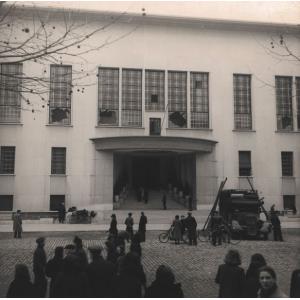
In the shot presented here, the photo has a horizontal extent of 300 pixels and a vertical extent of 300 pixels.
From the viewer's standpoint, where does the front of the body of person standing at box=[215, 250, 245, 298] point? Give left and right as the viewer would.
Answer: facing away from the viewer

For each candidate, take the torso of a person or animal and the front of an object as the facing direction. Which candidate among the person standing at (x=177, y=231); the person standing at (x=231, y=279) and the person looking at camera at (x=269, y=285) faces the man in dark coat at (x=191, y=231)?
the person standing at (x=231, y=279)

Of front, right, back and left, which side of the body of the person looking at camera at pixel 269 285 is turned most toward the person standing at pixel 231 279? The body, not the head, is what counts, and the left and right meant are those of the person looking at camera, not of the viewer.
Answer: right

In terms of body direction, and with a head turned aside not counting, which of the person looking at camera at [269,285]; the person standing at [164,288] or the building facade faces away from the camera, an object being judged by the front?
the person standing at [164,288]

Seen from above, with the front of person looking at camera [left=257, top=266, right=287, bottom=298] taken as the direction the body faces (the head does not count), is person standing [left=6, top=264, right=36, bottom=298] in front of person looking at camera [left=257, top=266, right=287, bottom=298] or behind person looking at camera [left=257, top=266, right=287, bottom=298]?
in front

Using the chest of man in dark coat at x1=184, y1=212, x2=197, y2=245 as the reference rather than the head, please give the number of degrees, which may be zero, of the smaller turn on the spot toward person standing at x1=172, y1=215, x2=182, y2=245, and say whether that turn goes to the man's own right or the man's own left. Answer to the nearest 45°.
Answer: approximately 90° to the man's own left

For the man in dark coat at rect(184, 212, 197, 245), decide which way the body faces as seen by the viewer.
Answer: away from the camera

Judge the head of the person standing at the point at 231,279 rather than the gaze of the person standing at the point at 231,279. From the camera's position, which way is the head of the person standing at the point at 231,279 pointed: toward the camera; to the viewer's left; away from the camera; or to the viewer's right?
away from the camera

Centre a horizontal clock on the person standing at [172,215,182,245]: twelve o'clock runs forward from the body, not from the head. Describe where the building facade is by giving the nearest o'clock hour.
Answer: The building facade is roughly at 12 o'clock from the person standing.

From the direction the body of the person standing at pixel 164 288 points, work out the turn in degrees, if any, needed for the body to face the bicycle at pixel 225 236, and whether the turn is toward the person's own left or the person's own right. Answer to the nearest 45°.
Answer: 0° — they already face it

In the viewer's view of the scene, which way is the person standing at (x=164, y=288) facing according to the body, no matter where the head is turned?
away from the camera

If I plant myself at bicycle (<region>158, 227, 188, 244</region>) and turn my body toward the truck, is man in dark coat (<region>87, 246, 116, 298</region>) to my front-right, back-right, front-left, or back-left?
back-right

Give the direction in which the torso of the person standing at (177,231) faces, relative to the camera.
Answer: away from the camera

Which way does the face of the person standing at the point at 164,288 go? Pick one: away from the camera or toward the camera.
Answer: away from the camera
